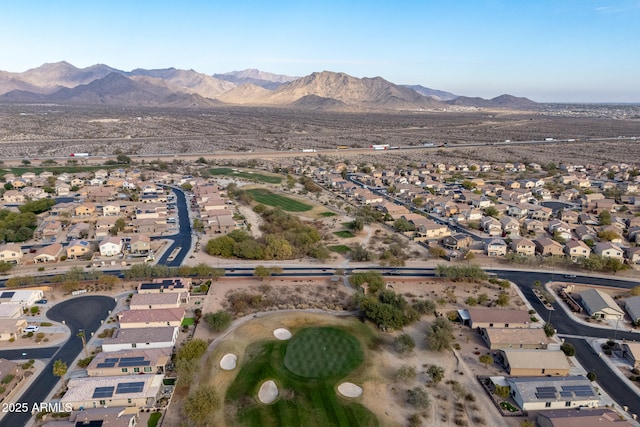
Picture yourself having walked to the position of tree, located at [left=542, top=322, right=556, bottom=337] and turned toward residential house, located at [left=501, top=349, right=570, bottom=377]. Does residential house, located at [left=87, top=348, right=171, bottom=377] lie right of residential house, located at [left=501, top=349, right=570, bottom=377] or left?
right

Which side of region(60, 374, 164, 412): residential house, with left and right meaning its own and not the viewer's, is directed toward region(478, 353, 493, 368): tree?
back

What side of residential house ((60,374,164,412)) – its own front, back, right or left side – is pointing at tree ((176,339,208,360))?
back

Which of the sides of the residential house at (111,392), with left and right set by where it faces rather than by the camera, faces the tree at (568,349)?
back

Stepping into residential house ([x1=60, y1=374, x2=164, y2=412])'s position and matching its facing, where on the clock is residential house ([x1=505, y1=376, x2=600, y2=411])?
residential house ([x1=505, y1=376, x2=600, y2=411]) is roughly at 7 o'clock from residential house ([x1=60, y1=374, x2=164, y2=412]).

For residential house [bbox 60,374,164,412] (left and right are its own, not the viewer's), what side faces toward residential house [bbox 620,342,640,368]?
back

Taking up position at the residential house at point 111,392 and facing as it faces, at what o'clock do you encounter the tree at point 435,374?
The tree is roughly at 7 o'clock from the residential house.

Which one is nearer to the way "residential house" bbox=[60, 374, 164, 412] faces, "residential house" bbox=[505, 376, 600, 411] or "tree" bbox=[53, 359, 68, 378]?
the tree

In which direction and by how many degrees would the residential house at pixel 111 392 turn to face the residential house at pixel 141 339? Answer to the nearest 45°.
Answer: approximately 135° to its right

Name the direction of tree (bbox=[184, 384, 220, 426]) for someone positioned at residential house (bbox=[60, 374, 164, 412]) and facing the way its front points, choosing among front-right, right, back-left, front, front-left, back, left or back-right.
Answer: back-left

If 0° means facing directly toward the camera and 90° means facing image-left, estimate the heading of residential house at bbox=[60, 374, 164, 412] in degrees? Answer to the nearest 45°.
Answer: approximately 90°
